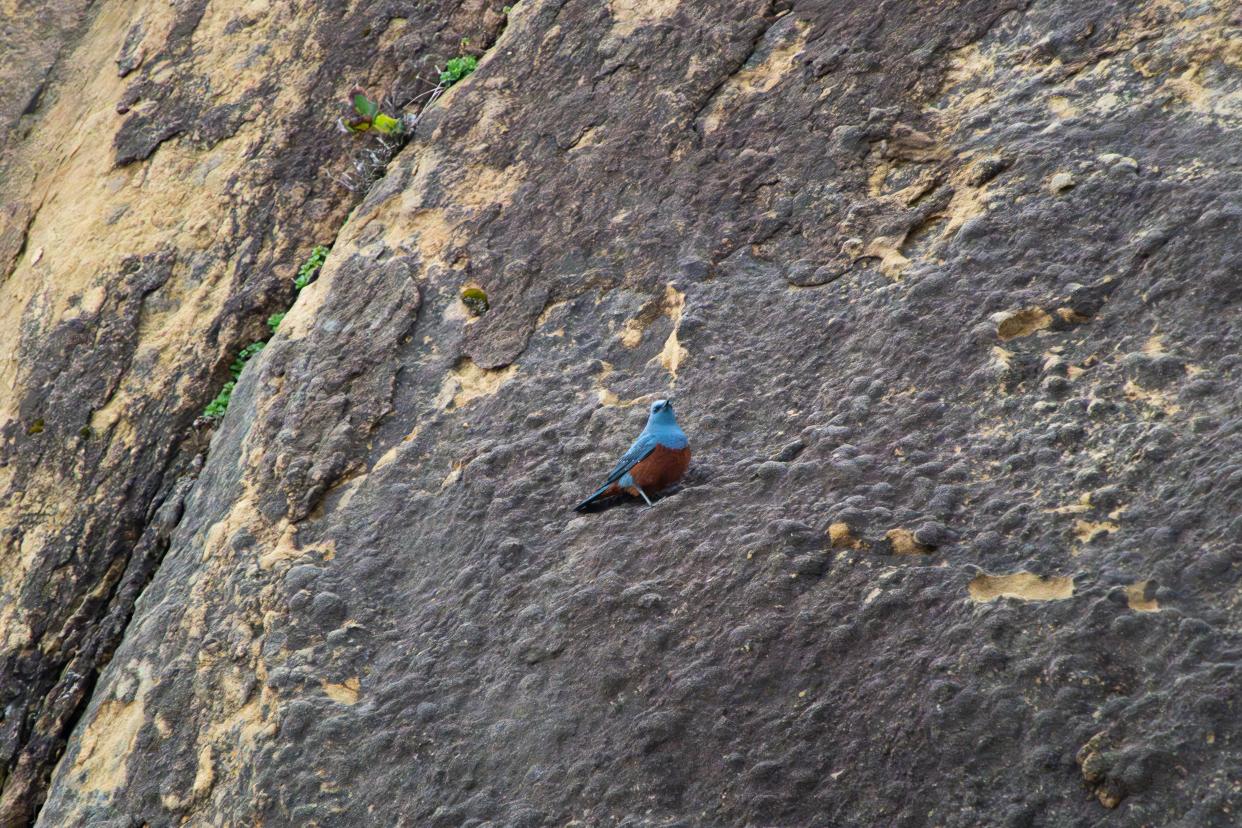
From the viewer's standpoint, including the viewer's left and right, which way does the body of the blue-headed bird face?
facing the viewer and to the right of the viewer

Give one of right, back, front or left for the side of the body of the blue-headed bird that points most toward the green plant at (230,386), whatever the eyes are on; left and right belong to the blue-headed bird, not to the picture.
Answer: back

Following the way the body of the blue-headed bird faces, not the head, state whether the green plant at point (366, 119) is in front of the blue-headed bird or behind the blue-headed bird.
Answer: behind

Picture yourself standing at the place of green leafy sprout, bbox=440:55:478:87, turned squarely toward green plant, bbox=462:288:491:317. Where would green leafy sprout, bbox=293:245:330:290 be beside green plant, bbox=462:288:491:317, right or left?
right
